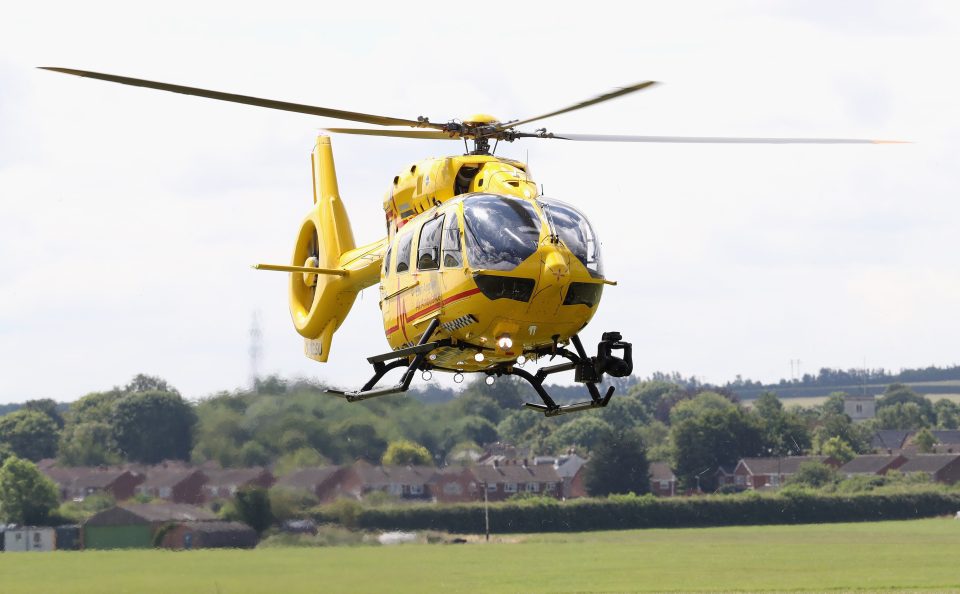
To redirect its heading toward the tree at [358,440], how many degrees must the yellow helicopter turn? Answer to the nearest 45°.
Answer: approximately 135° to its left

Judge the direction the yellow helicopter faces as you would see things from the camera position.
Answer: facing the viewer and to the right of the viewer

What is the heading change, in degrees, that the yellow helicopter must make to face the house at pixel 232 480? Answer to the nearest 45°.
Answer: approximately 135° to its left

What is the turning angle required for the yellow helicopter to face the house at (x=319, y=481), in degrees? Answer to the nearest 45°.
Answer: approximately 135° to its left

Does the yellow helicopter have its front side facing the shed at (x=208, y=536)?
no

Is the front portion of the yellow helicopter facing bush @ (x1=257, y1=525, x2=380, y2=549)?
no

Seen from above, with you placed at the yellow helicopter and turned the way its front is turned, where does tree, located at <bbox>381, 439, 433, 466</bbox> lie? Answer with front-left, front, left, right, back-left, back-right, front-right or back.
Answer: back-left

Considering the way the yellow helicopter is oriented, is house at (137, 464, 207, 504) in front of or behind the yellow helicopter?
behind
